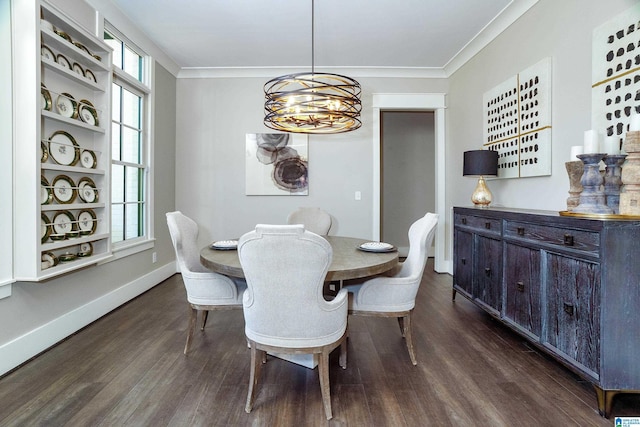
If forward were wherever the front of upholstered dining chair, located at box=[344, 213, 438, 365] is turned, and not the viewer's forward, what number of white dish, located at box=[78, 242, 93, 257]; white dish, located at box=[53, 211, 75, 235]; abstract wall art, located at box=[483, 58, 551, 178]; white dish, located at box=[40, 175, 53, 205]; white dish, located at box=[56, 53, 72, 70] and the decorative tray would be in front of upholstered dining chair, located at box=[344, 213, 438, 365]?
4

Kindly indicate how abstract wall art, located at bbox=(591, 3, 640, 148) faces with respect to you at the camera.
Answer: facing the viewer and to the left of the viewer

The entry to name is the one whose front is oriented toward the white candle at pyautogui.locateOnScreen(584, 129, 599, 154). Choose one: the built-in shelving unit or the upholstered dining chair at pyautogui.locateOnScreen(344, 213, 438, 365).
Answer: the built-in shelving unit

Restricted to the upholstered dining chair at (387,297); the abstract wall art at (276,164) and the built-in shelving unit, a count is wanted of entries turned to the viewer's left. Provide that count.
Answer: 1

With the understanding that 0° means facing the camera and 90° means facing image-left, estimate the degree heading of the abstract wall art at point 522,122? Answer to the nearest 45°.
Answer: approximately 45°

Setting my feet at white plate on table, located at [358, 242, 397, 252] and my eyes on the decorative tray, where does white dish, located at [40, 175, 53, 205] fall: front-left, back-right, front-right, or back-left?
back-right

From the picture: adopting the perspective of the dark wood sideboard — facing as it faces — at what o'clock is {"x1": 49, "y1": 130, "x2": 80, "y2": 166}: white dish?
The white dish is roughly at 1 o'clock from the dark wood sideboard.

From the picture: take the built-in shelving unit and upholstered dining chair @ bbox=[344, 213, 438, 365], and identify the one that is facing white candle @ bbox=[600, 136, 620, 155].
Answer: the built-in shelving unit

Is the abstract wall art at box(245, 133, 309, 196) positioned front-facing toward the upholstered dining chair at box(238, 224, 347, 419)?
yes

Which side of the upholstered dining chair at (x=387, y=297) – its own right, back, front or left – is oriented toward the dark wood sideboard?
back

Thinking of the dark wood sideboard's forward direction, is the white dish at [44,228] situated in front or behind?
in front

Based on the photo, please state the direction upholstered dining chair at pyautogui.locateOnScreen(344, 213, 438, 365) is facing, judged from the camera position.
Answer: facing to the left of the viewer

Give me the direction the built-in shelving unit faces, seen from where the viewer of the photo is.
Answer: facing the viewer and to the right of the viewer
